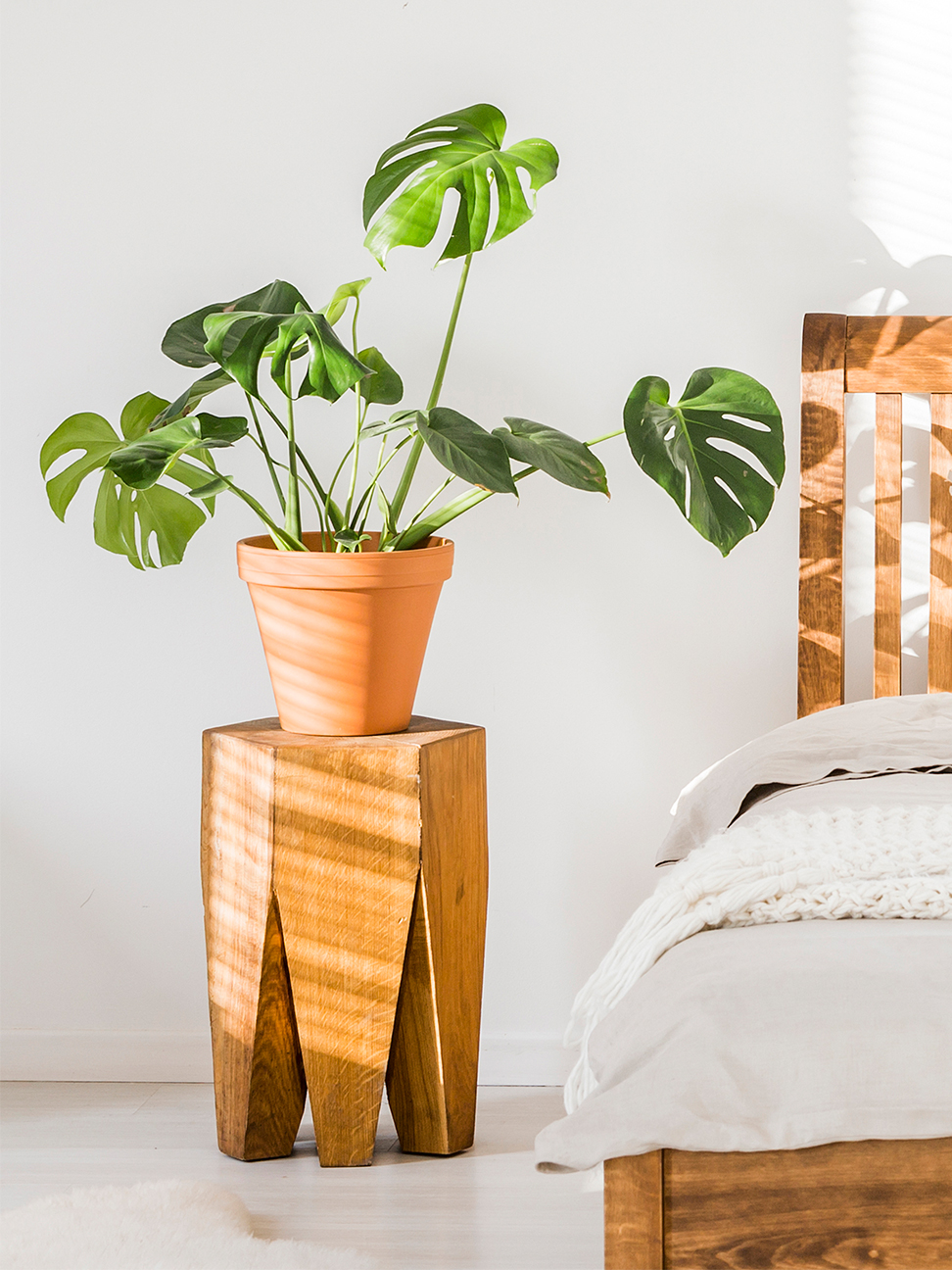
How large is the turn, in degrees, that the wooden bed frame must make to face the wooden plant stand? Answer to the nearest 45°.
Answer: approximately 135° to its right

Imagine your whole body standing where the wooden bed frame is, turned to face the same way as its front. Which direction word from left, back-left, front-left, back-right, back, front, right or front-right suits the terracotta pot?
back-right

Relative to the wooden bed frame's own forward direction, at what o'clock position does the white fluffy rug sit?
The white fluffy rug is roughly at 4 o'clock from the wooden bed frame.

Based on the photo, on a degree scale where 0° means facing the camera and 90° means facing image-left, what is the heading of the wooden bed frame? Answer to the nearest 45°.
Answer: approximately 0°

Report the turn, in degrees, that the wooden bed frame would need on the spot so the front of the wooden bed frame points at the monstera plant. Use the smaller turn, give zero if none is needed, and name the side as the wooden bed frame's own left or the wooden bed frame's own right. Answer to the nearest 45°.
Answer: approximately 135° to the wooden bed frame's own right

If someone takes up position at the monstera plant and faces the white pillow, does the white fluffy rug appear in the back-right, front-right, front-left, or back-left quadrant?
back-right
